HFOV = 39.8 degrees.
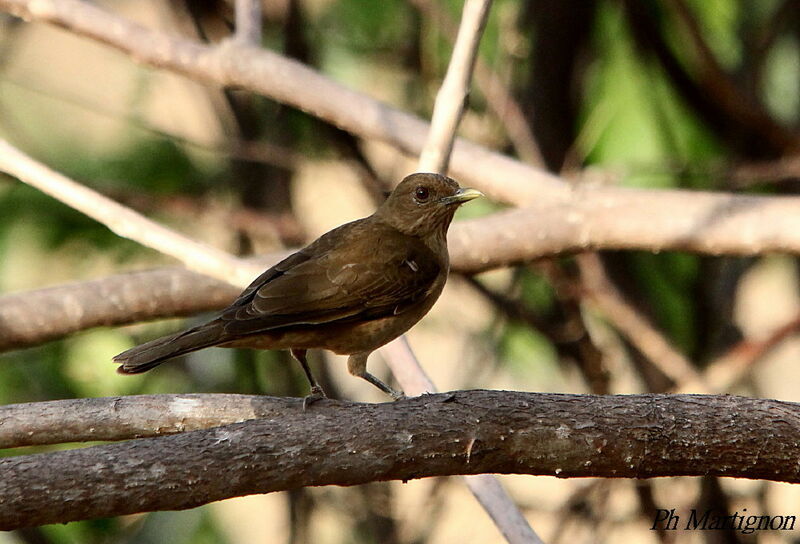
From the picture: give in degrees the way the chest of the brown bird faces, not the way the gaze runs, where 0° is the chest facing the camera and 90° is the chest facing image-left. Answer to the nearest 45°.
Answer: approximately 270°

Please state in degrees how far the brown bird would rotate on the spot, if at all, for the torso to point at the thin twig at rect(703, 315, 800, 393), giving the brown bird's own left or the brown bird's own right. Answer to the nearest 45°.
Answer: approximately 45° to the brown bird's own left

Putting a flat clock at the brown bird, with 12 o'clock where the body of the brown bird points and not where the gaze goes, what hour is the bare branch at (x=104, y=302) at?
The bare branch is roughly at 7 o'clock from the brown bird.

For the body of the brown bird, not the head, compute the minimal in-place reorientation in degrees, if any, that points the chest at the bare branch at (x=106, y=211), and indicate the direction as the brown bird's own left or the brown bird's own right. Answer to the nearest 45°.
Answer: approximately 180°

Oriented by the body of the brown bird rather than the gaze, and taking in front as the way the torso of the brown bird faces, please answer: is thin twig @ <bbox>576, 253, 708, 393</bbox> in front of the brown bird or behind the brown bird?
in front
